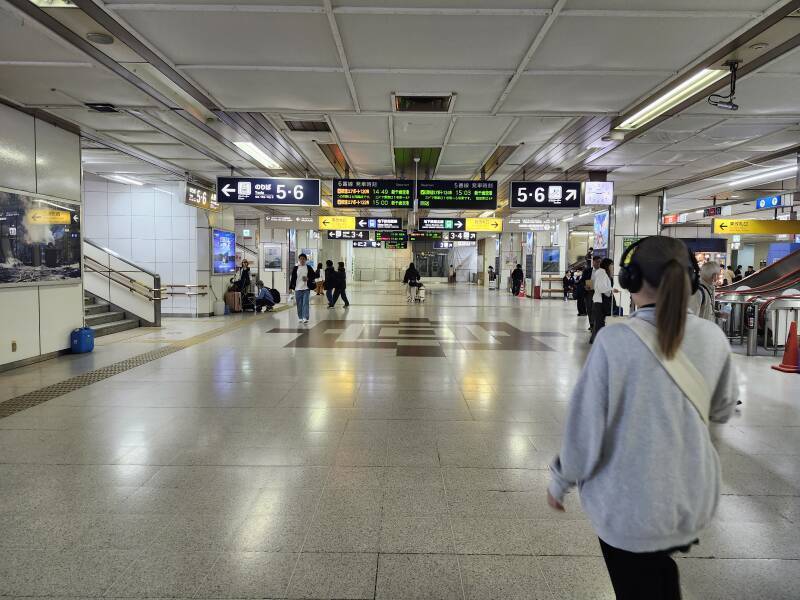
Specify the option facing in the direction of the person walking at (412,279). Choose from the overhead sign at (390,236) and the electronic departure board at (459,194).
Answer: the overhead sign

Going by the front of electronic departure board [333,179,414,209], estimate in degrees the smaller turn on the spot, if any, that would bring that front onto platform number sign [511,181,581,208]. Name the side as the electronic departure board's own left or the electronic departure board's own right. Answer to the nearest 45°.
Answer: approximately 90° to the electronic departure board's own left

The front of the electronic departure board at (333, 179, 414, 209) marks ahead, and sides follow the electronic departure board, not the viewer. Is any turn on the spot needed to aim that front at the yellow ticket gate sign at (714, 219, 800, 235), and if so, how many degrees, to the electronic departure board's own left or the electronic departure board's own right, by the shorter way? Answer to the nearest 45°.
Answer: approximately 90° to the electronic departure board's own left

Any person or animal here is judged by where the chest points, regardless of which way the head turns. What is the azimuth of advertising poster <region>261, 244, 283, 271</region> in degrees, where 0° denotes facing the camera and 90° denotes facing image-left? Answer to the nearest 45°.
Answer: approximately 0°

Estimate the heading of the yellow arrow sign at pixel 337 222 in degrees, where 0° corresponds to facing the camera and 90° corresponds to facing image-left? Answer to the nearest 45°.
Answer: approximately 0°

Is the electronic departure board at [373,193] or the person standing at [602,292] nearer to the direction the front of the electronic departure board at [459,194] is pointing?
the person standing

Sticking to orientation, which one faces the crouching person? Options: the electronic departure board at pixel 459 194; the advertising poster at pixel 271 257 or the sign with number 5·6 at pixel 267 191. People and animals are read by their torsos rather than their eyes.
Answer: the advertising poster

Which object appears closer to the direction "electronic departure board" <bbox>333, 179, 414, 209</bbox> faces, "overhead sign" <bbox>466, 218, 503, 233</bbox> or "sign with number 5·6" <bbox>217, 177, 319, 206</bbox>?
the sign with number 5·6
